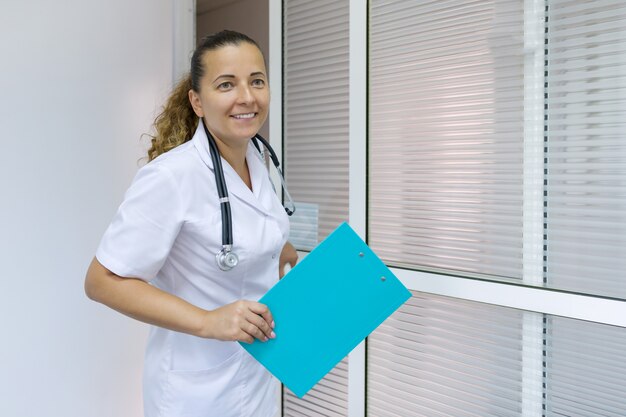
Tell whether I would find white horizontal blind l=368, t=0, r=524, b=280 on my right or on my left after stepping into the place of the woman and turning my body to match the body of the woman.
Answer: on my left

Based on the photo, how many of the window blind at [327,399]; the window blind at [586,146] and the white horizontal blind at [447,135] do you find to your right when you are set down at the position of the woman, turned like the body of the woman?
0

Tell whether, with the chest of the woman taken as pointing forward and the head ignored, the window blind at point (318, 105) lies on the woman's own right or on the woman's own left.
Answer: on the woman's own left

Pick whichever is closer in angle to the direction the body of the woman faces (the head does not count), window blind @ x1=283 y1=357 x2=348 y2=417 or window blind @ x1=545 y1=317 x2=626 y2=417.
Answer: the window blind @ x1=545 y1=317 x2=626 y2=417

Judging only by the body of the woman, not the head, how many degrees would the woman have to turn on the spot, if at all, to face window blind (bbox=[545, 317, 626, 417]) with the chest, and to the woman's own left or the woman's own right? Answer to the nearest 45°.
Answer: approximately 45° to the woman's own left

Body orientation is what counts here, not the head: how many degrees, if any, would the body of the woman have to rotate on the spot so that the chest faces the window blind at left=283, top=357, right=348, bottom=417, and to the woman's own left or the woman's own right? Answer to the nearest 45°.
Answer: approximately 90° to the woman's own left

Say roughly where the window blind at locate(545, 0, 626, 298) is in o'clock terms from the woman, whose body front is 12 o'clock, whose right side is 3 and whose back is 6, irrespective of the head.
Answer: The window blind is roughly at 11 o'clock from the woman.

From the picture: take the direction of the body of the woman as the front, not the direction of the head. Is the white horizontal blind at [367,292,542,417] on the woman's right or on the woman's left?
on the woman's left
